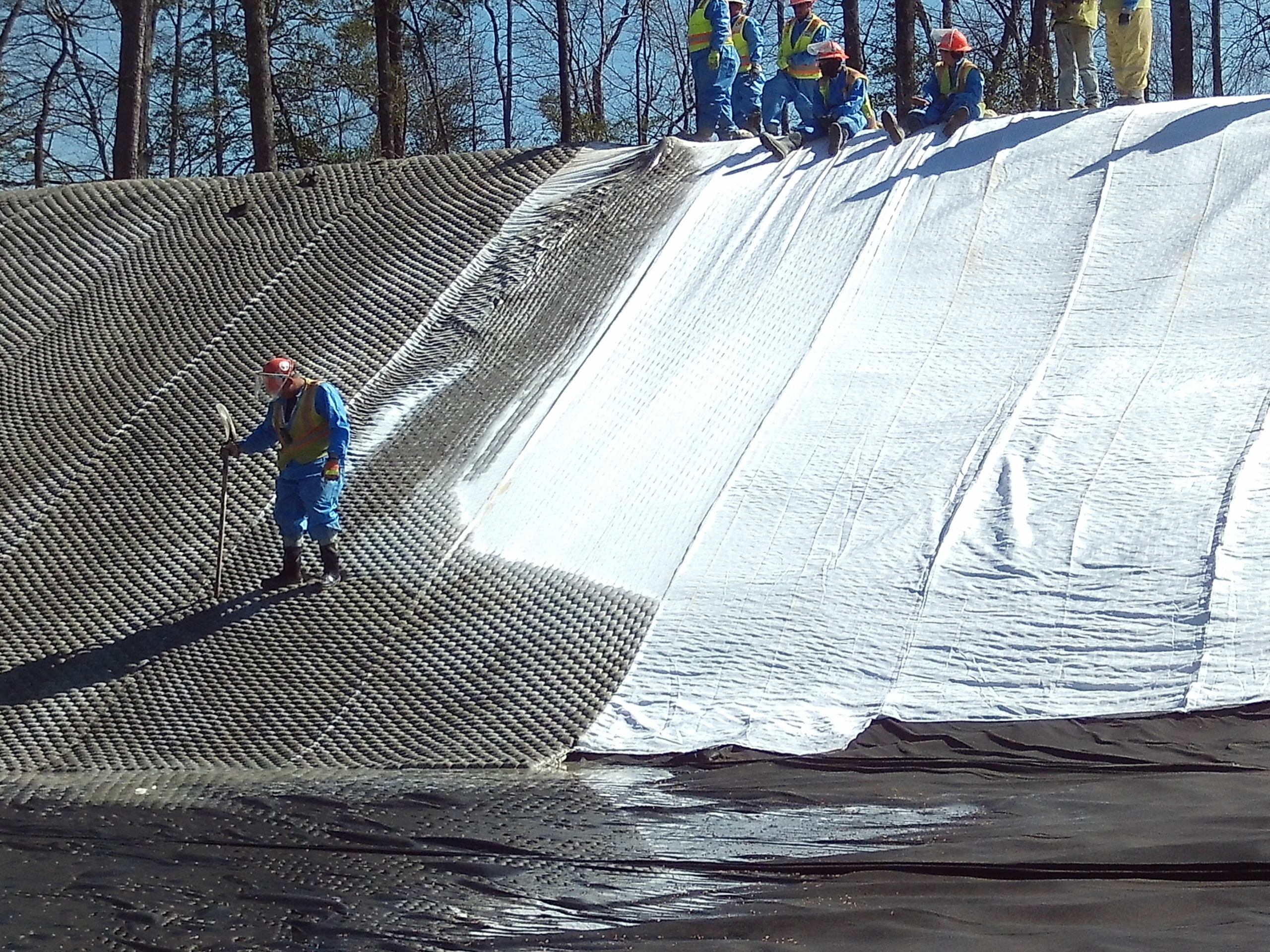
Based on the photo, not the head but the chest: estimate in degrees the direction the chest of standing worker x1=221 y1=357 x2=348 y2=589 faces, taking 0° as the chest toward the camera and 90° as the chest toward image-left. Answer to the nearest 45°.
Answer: approximately 45°

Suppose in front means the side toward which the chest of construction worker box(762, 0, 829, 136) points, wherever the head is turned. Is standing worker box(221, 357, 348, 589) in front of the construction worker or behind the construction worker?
in front

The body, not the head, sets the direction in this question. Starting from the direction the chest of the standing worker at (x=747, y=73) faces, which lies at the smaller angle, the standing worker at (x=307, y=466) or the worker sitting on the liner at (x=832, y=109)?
the standing worker

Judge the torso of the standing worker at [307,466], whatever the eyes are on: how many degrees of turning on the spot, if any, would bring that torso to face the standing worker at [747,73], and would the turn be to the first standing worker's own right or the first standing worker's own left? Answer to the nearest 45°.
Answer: approximately 180°

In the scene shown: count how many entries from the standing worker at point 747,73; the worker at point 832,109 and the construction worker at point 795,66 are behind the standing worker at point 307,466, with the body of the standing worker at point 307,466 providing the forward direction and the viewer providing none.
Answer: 3
